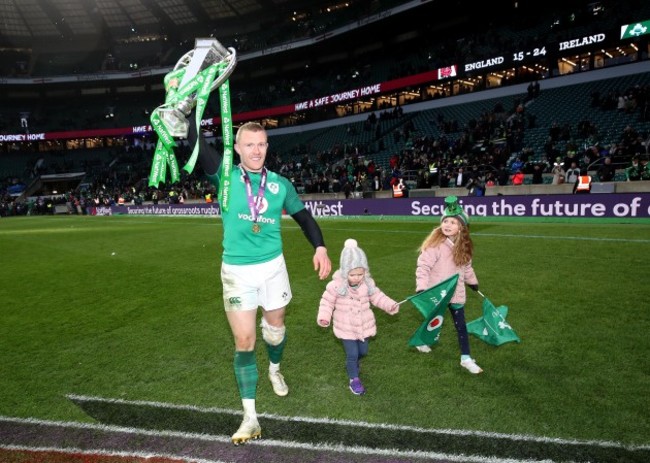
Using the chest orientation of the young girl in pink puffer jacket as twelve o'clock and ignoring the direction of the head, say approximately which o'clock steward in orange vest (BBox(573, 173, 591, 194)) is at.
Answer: The steward in orange vest is roughly at 7 o'clock from the young girl in pink puffer jacket.

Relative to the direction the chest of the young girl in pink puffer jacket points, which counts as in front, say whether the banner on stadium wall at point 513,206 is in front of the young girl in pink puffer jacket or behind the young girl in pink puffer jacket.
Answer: behind

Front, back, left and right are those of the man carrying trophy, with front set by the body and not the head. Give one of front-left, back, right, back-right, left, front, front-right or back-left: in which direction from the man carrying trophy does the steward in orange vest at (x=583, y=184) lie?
back-left

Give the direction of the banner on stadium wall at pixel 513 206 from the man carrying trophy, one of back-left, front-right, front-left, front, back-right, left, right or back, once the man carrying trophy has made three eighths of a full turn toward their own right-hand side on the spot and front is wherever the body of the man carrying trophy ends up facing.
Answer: right

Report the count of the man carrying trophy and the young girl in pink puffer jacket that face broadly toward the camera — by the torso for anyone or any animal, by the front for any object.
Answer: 2

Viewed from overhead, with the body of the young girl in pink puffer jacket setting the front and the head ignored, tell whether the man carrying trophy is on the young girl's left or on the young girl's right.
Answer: on the young girl's right

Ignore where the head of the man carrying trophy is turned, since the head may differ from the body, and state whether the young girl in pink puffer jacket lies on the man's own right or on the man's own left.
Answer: on the man's own left

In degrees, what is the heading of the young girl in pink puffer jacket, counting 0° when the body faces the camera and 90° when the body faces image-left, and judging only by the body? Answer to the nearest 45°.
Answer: approximately 0°

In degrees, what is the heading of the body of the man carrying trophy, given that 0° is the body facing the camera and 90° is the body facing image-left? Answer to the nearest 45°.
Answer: approximately 0°
